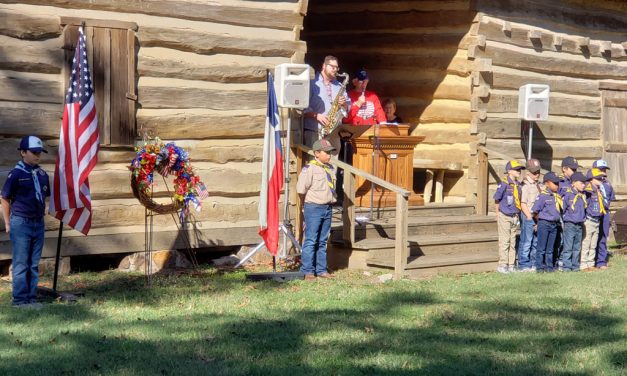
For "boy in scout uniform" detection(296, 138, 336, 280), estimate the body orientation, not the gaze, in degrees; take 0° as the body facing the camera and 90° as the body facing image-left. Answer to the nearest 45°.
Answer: approximately 315°

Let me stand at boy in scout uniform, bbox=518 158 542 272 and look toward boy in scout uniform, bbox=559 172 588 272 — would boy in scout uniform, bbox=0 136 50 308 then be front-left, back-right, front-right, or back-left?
back-right

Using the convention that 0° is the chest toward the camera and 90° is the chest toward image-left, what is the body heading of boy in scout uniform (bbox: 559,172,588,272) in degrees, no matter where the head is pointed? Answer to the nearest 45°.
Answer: approximately 315°

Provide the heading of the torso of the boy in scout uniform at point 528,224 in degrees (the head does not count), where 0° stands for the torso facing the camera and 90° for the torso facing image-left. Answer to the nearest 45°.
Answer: approximately 315°

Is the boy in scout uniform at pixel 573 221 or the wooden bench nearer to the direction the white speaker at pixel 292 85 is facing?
the boy in scout uniform

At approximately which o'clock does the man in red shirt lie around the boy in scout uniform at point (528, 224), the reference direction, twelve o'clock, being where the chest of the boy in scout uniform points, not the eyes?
The man in red shirt is roughly at 5 o'clock from the boy in scout uniform.

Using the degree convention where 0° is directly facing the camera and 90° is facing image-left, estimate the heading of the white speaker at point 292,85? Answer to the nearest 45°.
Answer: approximately 315°
